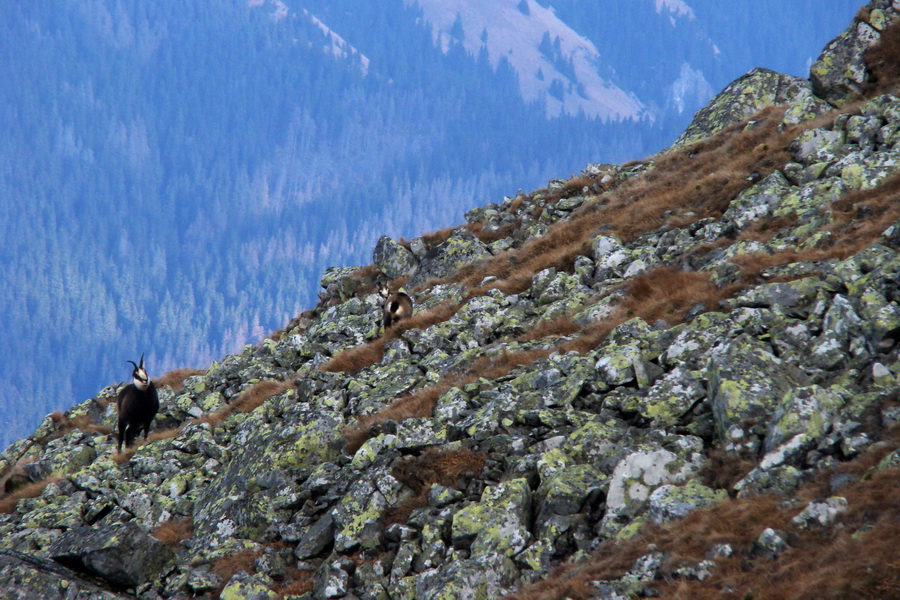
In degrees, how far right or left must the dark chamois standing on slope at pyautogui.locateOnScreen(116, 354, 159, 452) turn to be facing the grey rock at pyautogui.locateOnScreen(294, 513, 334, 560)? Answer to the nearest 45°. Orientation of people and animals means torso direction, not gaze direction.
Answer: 0° — it already faces it

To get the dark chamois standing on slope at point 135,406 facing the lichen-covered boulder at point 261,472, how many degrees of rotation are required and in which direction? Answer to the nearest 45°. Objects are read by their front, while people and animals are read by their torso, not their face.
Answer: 0° — it already faces it

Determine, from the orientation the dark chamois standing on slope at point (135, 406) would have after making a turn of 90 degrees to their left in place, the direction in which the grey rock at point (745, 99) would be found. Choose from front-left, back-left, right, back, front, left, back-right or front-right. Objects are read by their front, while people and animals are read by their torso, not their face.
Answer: front

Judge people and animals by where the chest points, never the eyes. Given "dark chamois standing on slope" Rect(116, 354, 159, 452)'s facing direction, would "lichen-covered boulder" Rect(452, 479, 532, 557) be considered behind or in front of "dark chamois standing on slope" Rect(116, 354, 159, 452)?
in front

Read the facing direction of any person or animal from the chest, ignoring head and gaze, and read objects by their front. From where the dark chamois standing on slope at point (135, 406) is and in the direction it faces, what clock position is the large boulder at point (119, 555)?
The large boulder is roughly at 12 o'clock from the dark chamois standing on slope.

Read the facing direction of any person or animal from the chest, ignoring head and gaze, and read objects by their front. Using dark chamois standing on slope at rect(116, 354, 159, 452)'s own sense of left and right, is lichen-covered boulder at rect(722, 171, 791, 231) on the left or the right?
on its left

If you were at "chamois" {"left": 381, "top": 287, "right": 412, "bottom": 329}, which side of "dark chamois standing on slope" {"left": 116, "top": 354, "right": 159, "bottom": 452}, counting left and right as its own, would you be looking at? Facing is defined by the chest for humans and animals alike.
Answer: left
